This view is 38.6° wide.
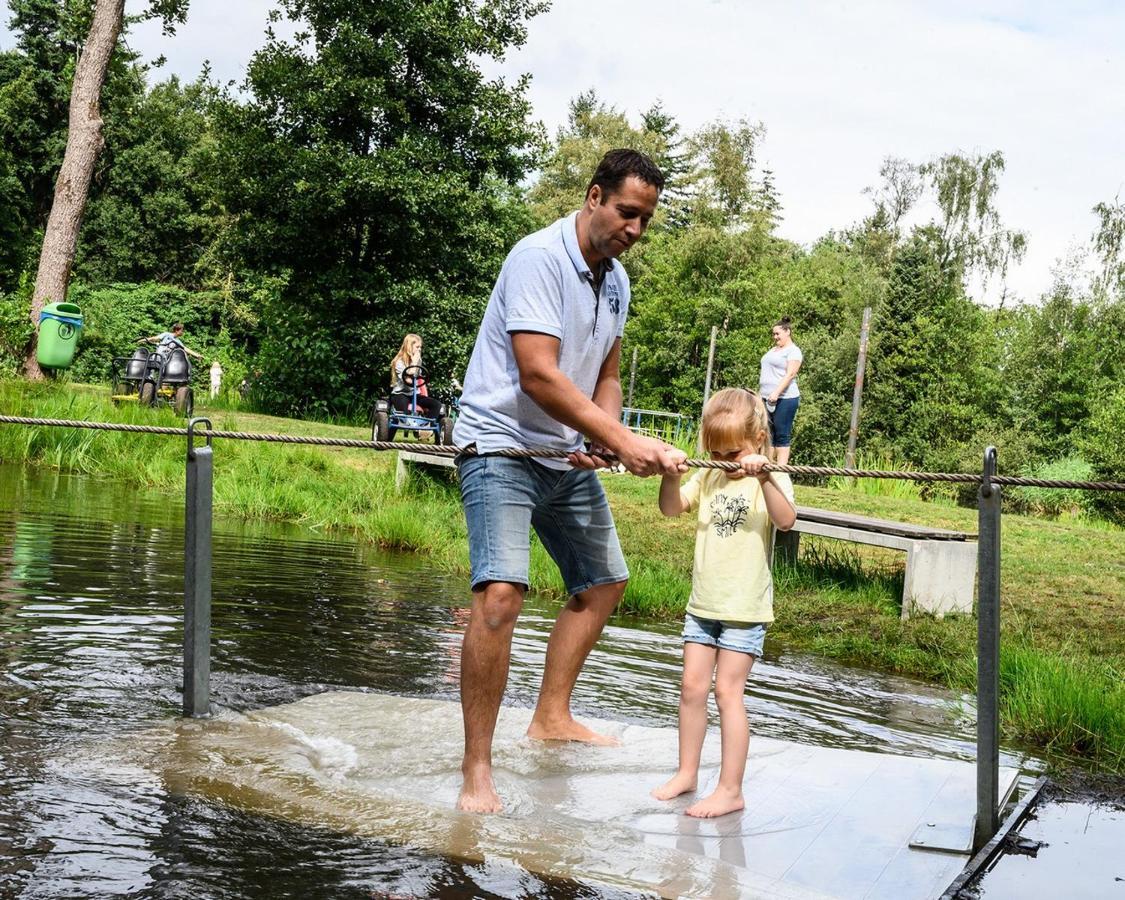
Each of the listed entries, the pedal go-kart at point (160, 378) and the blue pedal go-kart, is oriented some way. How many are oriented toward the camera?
1

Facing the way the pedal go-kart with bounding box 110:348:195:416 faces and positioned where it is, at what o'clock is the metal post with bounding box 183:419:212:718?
The metal post is roughly at 6 o'clock from the pedal go-kart.

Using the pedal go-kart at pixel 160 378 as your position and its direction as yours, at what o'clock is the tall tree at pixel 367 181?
The tall tree is roughly at 1 o'clock from the pedal go-kart.

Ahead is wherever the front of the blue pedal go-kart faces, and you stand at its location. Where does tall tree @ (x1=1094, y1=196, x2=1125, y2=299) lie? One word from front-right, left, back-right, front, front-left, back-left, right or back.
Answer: back-left

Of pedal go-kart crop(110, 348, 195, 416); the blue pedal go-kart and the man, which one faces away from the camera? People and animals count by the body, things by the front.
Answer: the pedal go-kart

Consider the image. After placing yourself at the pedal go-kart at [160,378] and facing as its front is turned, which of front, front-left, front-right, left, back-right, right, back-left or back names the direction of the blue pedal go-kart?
back-right

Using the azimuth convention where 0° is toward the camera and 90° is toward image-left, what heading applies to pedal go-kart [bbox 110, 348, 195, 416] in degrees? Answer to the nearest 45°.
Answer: approximately 180°

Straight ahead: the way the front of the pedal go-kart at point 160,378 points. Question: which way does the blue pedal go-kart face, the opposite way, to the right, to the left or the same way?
the opposite way

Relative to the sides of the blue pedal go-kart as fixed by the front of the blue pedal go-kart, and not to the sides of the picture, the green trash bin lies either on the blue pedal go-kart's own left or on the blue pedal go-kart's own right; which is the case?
on the blue pedal go-kart's own right

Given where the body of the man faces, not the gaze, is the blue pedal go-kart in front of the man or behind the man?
behind

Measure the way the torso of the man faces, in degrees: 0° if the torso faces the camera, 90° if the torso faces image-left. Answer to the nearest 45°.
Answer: approximately 315°

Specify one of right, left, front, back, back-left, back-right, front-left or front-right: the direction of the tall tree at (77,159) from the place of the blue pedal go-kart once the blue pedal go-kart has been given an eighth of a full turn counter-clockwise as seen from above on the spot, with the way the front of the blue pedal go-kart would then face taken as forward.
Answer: back

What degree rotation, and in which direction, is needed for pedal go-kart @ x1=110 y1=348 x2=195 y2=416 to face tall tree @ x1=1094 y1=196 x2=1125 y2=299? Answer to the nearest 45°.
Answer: approximately 45° to its right

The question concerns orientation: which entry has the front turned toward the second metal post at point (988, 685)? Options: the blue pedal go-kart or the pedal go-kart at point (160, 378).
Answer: the blue pedal go-kart

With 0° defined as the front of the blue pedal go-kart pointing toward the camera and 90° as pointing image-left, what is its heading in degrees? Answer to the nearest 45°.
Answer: approximately 0°
